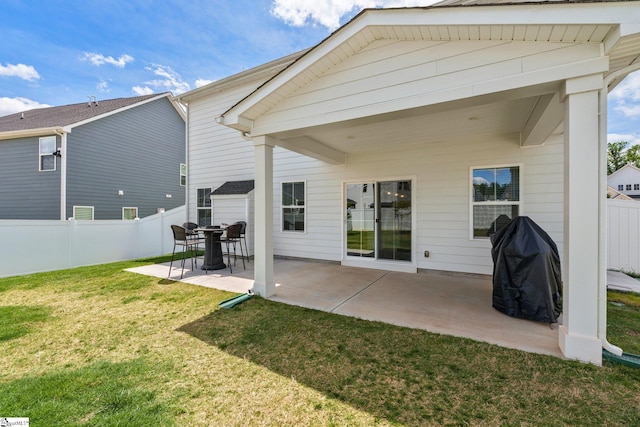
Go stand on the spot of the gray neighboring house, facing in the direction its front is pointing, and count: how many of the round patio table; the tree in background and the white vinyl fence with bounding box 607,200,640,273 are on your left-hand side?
0

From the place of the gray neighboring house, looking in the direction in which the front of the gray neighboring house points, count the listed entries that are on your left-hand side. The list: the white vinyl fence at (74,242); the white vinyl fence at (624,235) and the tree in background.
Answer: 0

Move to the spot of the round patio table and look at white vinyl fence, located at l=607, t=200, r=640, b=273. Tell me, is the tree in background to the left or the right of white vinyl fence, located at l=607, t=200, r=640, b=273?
left

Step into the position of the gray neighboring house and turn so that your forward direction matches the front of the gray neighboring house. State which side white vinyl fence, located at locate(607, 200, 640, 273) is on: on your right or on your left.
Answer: on your right

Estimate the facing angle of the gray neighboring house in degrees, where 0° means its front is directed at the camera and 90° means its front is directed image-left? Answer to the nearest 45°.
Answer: approximately 225°

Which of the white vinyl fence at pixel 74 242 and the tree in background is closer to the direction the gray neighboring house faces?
the tree in background

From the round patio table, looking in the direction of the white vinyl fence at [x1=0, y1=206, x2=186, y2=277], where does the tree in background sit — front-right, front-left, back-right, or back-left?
back-right
